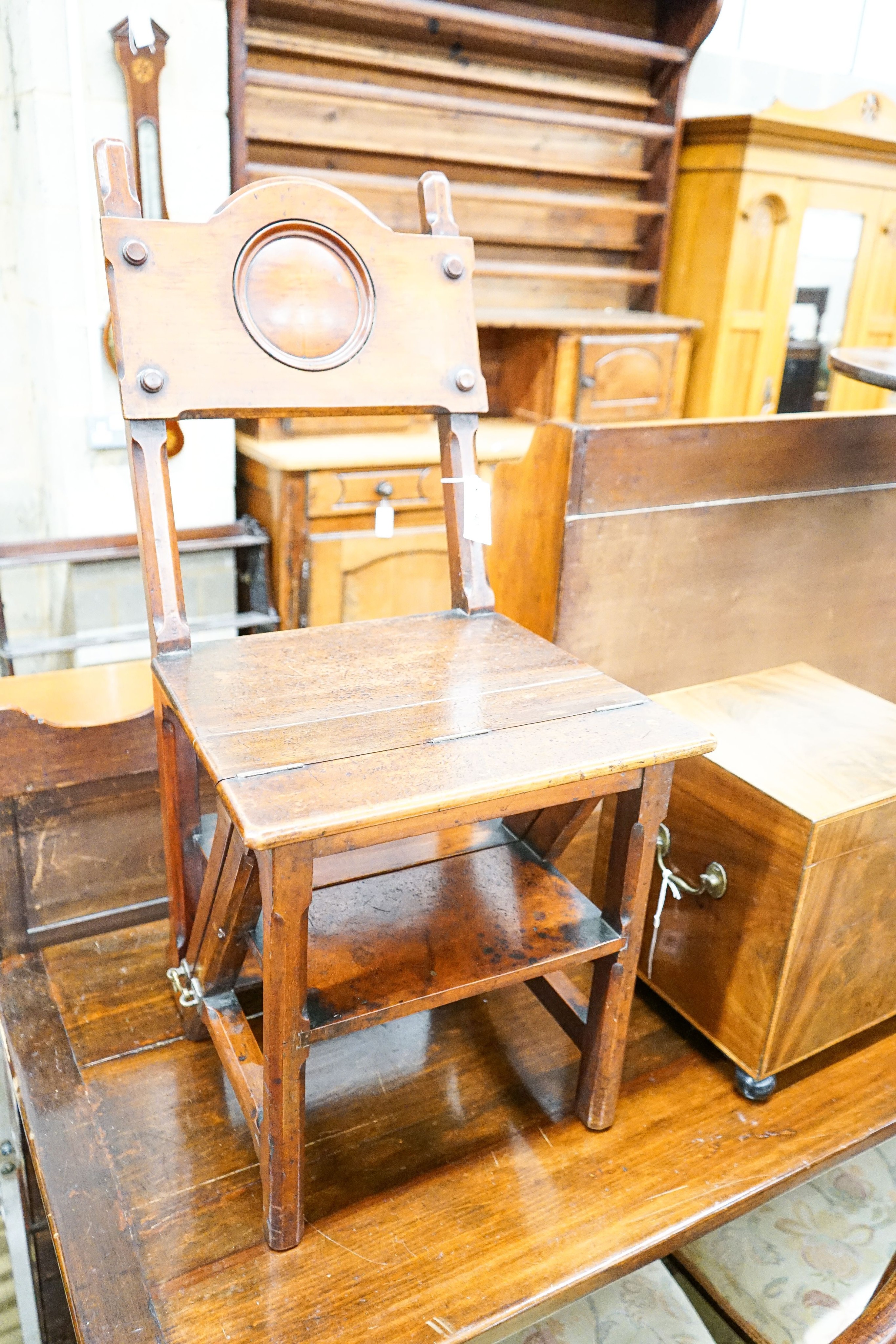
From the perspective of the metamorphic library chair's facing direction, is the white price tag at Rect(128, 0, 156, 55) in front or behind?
behind

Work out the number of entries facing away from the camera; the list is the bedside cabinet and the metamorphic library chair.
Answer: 0

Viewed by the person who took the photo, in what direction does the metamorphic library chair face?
facing the viewer and to the right of the viewer

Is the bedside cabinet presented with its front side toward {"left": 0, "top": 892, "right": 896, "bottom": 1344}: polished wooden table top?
yes

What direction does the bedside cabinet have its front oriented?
toward the camera

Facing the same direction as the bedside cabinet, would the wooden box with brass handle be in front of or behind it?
in front

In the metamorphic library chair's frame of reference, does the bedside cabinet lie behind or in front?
behind

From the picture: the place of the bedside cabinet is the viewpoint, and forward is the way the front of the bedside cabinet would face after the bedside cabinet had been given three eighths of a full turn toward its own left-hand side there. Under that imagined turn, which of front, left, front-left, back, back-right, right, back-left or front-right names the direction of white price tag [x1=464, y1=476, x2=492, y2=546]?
back-right
